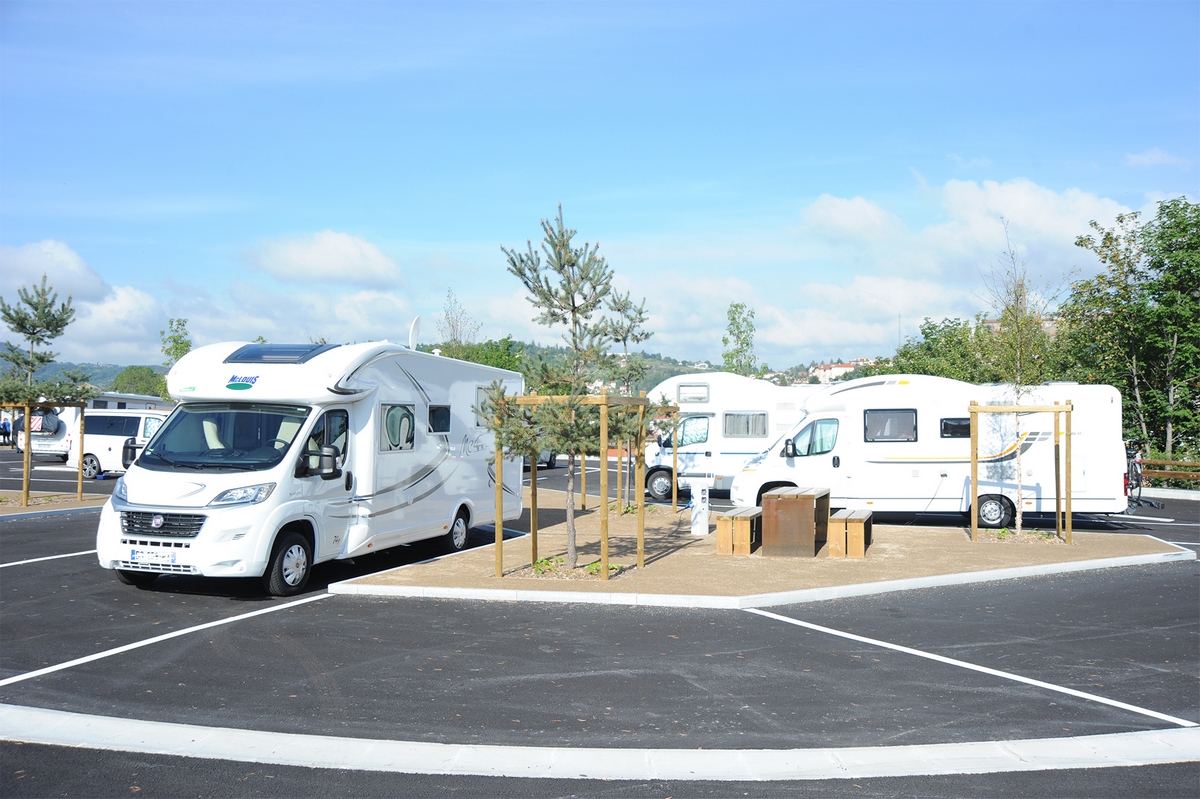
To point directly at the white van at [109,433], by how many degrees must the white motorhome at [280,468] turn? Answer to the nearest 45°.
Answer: approximately 135° to its right

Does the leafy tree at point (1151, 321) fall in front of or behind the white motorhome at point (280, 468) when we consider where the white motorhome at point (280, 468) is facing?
behind

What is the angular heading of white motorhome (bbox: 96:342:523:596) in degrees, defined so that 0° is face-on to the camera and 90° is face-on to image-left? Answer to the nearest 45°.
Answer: approximately 45°

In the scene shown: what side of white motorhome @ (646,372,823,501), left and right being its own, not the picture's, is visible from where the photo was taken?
left

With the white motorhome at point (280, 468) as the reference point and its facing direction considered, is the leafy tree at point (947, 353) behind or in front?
behind

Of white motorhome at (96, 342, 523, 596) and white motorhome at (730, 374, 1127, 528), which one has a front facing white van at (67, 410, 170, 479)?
white motorhome at (730, 374, 1127, 528)

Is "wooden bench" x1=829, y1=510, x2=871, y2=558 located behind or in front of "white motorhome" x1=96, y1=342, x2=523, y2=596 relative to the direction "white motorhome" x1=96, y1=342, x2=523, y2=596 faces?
behind

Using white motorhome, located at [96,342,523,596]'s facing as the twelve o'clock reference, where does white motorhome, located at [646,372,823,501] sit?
white motorhome, located at [646,372,823,501] is roughly at 6 o'clock from white motorhome, located at [96,342,523,596].

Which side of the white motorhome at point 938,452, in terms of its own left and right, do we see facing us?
left

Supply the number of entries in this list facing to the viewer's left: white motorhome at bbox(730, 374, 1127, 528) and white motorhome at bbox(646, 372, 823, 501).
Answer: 2
